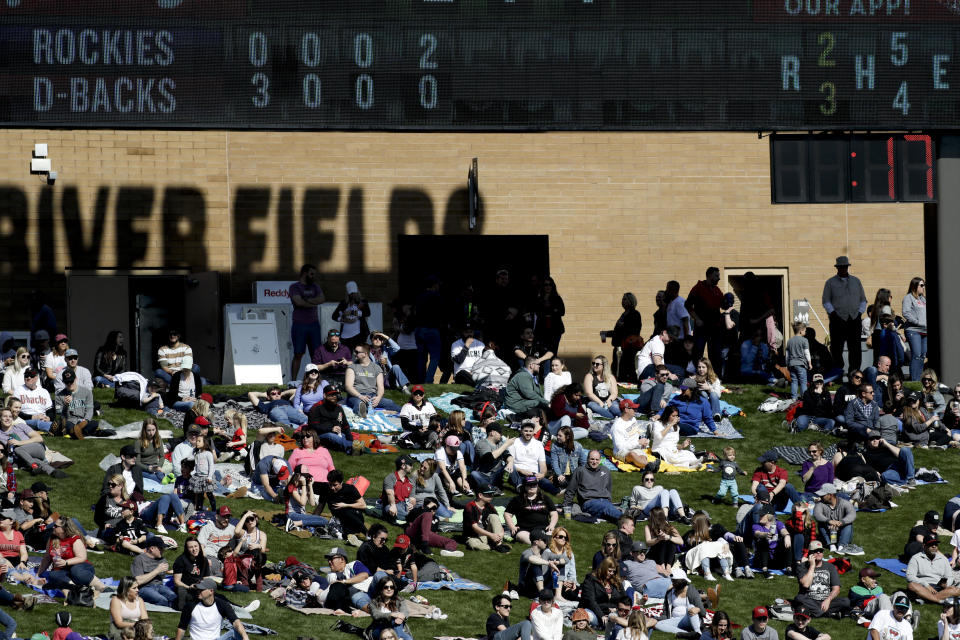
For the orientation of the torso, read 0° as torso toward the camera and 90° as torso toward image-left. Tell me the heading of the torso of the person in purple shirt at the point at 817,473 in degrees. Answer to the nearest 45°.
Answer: approximately 0°

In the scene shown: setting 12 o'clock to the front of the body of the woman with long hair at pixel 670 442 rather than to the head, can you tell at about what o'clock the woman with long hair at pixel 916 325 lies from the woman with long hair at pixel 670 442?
the woman with long hair at pixel 916 325 is roughly at 9 o'clock from the woman with long hair at pixel 670 442.

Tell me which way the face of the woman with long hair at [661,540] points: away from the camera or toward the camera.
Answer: toward the camera

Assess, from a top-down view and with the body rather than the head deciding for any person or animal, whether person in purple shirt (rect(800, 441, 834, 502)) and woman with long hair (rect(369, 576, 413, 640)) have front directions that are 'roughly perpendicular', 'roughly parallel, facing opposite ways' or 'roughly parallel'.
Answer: roughly parallel

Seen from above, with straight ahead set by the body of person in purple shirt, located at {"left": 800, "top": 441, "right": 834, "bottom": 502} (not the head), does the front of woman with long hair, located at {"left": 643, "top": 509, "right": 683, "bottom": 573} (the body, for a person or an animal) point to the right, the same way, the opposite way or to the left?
the same way

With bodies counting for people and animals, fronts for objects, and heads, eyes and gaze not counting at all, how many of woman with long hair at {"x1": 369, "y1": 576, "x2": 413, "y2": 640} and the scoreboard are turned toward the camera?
2

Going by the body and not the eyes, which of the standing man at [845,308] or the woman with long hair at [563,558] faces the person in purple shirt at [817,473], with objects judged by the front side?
the standing man

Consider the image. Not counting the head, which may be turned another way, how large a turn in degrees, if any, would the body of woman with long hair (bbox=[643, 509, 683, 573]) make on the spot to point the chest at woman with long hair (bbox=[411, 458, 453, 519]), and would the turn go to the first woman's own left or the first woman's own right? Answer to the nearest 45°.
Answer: approximately 90° to the first woman's own right

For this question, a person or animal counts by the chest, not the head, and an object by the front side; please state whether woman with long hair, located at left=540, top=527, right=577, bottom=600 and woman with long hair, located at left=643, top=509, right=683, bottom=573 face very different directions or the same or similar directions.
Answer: same or similar directions

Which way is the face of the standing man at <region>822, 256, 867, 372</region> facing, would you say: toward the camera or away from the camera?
toward the camera

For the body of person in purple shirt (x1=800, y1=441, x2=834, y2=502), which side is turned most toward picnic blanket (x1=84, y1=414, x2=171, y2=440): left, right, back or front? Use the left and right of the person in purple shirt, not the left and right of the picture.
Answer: right

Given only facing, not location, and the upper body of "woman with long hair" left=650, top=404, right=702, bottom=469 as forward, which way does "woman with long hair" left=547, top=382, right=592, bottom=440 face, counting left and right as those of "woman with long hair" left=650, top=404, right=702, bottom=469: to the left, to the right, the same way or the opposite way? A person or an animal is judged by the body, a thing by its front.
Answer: the same way

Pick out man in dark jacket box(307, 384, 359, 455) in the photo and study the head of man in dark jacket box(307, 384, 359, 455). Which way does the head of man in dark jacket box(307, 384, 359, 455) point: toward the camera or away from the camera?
toward the camera

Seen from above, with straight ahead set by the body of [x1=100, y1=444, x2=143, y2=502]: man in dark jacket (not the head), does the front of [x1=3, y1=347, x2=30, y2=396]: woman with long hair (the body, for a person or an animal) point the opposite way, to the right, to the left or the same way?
the same way

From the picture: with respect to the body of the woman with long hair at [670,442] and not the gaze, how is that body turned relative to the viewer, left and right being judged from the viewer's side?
facing the viewer and to the right of the viewer

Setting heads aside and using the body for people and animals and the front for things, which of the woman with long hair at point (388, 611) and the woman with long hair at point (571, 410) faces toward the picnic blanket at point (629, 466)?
the woman with long hair at point (571, 410)

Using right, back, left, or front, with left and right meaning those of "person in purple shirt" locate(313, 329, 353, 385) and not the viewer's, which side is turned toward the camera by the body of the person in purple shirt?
front

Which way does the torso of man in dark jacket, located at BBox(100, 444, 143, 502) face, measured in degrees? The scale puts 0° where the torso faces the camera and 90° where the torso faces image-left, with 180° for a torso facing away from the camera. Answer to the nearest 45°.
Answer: approximately 315°
